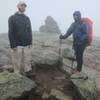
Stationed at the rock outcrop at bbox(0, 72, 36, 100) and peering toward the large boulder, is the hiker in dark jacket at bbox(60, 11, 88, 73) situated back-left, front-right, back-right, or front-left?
front-right

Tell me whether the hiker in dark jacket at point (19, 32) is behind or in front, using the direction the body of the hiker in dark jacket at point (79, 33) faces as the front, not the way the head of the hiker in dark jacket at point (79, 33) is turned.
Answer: in front

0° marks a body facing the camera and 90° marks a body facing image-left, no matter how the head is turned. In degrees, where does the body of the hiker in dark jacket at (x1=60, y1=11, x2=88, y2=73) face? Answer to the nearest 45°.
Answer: approximately 45°

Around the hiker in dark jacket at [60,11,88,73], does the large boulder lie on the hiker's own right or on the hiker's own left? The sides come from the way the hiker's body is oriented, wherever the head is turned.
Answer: on the hiker's own right

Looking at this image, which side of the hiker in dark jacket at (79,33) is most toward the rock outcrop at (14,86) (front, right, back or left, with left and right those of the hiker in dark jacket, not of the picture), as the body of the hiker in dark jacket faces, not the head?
front

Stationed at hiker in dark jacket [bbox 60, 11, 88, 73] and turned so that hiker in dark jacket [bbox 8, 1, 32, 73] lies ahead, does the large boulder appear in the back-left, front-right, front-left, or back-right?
front-right
